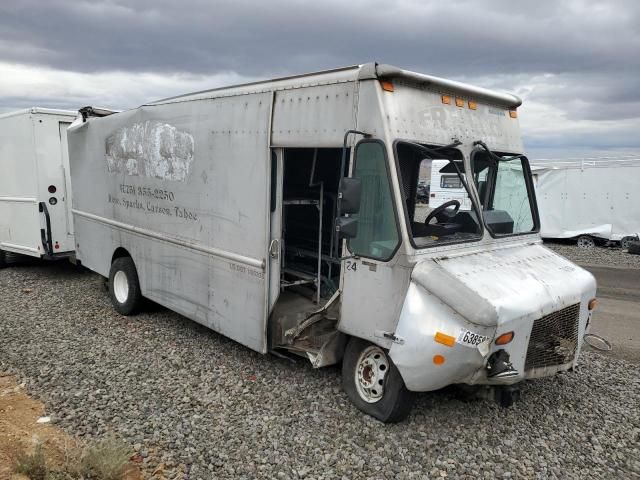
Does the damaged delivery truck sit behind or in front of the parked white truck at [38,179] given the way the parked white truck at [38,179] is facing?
behind

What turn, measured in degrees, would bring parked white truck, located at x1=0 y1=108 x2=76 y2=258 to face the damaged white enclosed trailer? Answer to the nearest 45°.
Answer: approximately 135° to its right

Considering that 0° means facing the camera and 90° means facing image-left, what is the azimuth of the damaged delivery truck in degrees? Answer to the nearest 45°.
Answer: approximately 315°

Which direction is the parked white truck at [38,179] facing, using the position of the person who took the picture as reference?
facing away from the viewer and to the left of the viewer

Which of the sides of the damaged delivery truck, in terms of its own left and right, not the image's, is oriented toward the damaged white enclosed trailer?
left
